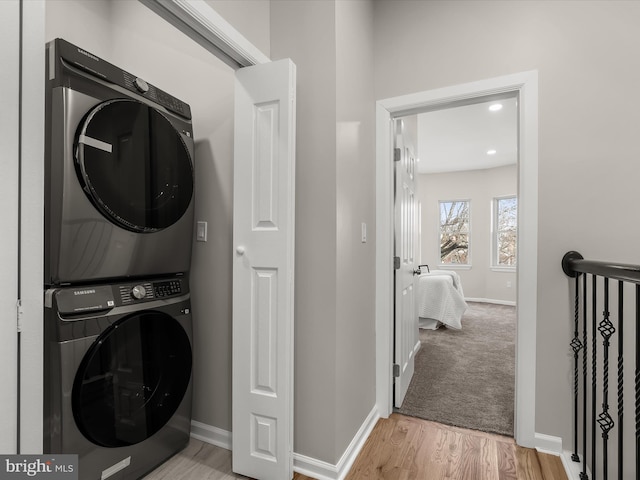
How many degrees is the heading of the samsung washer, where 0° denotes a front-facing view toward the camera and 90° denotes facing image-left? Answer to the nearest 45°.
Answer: approximately 315°

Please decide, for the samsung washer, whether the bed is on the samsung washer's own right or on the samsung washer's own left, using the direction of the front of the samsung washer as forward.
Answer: on the samsung washer's own left

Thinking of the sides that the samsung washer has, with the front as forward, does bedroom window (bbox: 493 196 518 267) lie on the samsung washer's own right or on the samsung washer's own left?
on the samsung washer's own left

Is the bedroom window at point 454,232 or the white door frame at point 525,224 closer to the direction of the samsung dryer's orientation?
the white door frame

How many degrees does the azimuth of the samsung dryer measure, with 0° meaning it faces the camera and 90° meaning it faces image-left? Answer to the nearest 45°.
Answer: approximately 315°

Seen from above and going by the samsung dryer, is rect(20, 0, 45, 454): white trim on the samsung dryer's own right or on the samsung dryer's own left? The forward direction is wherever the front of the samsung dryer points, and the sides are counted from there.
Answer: on the samsung dryer's own right
